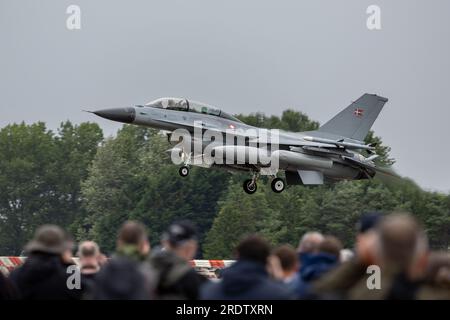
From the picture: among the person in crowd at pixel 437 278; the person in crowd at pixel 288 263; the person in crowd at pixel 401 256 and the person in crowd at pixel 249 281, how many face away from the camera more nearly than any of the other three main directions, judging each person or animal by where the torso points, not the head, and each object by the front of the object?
4

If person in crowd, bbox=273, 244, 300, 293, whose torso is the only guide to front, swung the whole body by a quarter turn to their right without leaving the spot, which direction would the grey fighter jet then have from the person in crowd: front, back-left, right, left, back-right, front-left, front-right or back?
left

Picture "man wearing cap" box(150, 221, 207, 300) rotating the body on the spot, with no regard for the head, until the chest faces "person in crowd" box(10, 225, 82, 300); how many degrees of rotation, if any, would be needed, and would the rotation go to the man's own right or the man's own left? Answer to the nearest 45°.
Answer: approximately 90° to the man's own left

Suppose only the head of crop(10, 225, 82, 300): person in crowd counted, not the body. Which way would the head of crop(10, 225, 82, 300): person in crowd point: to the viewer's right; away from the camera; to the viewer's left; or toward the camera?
away from the camera

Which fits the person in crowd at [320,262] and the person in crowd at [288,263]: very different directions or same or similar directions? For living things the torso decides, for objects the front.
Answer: same or similar directions

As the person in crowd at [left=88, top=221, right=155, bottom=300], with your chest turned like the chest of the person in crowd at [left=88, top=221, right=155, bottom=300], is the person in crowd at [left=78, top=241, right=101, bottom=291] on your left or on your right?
on your left

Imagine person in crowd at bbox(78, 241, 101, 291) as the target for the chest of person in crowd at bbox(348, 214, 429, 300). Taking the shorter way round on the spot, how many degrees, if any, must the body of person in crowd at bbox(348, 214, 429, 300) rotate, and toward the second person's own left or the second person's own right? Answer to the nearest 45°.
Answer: approximately 45° to the second person's own left

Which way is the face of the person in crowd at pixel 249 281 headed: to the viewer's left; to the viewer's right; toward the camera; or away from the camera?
away from the camera

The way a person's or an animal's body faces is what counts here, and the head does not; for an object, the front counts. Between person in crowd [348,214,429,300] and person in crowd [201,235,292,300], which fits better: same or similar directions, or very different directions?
same or similar directions

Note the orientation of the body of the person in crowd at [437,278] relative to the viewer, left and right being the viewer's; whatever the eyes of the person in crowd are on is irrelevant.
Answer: facing away from the viewer

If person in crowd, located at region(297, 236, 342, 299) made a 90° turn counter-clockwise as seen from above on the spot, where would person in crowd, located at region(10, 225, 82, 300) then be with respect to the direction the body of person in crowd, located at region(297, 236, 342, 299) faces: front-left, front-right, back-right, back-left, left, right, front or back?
front

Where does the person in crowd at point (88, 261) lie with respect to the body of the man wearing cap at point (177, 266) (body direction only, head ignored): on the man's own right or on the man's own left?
on the man's own left

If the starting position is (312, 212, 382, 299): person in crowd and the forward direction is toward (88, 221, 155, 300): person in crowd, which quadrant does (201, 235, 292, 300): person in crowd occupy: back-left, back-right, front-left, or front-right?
front-right

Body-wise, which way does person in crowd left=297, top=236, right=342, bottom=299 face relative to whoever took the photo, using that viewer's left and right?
facing away from the viewer

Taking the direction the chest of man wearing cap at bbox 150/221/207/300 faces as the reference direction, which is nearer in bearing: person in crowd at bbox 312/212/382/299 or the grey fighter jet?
the grey fighter jet

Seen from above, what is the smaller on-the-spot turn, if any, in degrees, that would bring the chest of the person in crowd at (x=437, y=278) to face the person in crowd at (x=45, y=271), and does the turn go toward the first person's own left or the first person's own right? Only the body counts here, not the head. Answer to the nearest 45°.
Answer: approximately 90° to the first person's own left

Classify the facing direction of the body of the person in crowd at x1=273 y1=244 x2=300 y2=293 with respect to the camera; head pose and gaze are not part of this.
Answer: away from the camera

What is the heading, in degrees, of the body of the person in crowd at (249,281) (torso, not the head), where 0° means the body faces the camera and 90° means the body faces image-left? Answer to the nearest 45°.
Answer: approximately 180°

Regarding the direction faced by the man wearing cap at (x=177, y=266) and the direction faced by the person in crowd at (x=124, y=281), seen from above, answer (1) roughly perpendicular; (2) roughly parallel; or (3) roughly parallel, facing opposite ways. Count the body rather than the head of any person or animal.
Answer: roughly parallel

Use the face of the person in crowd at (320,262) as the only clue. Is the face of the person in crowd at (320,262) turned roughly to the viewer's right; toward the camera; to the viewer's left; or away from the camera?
away from the camera

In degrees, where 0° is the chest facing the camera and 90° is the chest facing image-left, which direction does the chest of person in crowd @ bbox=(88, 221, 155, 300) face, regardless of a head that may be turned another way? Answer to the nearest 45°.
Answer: approximately 225°
